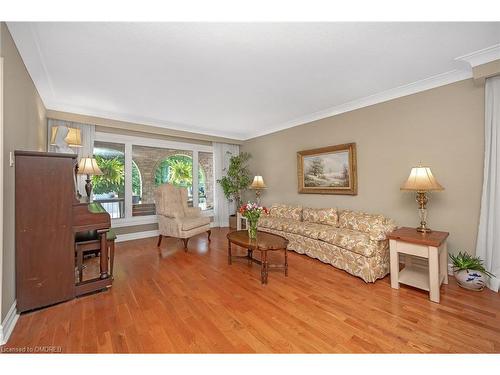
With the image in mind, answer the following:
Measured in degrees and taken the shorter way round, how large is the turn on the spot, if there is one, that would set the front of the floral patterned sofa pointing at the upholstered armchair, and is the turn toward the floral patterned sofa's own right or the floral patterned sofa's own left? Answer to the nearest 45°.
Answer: approximately 45° to the floral patterned sofa's own right

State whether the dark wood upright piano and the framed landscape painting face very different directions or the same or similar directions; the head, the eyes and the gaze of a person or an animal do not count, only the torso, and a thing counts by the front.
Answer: very different directions

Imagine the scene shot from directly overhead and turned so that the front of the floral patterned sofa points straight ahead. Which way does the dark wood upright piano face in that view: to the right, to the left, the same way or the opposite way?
the opposite way

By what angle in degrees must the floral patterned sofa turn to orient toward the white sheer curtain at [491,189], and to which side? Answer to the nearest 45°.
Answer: approximately 135° to its left

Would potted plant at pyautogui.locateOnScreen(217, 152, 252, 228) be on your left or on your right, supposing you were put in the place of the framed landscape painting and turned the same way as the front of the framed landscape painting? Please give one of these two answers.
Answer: on your right

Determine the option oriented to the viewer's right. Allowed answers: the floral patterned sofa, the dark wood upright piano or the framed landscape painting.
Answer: the dark wood upright piano

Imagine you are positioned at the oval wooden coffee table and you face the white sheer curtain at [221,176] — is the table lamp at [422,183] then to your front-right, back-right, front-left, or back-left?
back-right

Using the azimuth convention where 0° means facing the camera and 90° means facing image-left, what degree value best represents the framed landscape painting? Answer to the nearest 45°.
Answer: approximately 45°

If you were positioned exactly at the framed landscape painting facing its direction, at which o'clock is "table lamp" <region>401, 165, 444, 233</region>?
The table lamp is roughly at 9 o'clock from the framed landscape painting.

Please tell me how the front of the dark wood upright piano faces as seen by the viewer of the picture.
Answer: facing to the right of the viewer
